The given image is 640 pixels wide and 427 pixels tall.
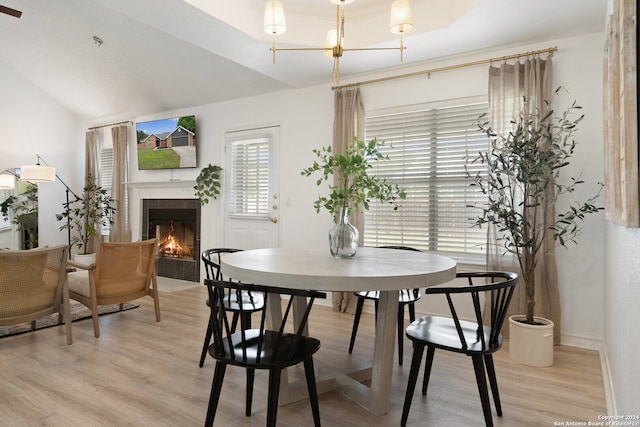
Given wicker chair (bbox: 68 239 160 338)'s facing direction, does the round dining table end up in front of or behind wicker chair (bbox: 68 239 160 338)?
behind

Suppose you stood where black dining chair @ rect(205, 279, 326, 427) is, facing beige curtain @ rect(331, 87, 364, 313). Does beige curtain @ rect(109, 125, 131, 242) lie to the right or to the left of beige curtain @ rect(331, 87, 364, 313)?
left

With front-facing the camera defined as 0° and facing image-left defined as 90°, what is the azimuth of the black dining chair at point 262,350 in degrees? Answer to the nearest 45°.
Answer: approximately 225°

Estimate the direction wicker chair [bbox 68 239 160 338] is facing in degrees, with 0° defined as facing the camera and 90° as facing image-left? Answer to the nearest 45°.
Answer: approximately 135°

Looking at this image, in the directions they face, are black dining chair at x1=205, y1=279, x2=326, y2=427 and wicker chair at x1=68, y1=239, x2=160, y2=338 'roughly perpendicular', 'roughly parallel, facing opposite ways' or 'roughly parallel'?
roughly perpendicular

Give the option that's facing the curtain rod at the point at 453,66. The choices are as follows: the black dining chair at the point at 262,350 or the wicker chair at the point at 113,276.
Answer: the black dining chair

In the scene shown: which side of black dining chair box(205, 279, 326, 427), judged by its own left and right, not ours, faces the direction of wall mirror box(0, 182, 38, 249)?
left

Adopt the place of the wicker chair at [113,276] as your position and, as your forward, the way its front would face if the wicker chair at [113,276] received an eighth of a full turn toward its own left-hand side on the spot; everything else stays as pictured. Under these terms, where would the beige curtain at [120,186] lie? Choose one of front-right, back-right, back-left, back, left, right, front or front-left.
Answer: right

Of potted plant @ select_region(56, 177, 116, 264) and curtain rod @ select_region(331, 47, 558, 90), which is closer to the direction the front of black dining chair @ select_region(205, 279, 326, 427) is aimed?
the curtain rod

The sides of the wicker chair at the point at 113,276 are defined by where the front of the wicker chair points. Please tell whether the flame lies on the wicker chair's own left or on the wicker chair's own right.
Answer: on the wicker chair's own right

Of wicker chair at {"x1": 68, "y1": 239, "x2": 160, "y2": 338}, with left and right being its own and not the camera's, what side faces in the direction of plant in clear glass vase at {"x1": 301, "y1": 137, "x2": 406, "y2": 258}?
back

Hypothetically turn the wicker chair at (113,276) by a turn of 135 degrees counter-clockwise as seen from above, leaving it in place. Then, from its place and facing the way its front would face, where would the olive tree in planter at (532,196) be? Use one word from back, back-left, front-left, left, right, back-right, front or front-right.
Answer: front-left

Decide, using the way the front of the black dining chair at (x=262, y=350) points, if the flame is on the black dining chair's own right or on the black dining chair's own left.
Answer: on the black dining chair's own left

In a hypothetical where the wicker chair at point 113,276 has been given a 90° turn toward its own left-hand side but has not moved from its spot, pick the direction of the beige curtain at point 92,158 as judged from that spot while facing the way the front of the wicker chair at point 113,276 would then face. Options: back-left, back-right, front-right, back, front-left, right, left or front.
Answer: back-right

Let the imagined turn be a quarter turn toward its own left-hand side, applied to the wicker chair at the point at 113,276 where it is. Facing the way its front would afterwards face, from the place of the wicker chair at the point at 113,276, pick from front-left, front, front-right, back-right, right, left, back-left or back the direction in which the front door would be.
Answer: back
